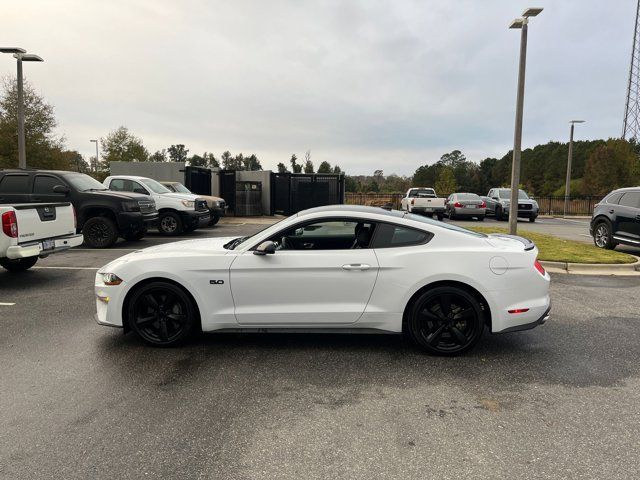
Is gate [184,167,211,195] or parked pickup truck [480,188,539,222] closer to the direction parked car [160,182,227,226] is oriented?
the parked pickup truck

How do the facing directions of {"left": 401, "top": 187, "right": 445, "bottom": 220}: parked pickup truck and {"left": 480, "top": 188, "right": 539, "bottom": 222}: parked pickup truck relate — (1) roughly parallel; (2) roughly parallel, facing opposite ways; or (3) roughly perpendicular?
roughly parallel, facing opposite ways

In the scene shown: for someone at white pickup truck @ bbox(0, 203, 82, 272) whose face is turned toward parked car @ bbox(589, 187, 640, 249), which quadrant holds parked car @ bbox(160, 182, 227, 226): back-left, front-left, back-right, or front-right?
front-left

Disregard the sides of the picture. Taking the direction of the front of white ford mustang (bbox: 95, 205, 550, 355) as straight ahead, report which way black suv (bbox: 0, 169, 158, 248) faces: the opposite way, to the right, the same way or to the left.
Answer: the opposite way

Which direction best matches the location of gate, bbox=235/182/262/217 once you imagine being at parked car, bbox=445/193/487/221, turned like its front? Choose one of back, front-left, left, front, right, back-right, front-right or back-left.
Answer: left

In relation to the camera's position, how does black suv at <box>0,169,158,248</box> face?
facing the viewer and to the right of the viewer

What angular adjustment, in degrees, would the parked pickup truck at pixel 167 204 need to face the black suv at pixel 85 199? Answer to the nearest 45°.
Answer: approximately 90° to its right

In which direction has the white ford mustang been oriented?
to the viewer's left

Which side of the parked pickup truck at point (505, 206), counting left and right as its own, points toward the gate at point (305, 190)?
right

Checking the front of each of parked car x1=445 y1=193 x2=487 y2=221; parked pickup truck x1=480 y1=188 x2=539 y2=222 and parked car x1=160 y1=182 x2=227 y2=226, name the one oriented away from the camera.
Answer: parked car x1=445 y1=193 x2=487 y2=221

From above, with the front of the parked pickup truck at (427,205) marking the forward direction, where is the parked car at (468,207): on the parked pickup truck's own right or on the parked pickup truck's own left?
on the parked pickup truck's own right

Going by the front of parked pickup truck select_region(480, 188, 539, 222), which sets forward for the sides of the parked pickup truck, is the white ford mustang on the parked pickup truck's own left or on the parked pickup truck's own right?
on the parked pickup truck's own right

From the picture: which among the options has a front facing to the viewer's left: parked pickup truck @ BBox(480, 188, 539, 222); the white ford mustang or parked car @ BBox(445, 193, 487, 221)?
the white ford mustang

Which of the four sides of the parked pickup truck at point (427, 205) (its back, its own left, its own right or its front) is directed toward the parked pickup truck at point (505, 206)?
right

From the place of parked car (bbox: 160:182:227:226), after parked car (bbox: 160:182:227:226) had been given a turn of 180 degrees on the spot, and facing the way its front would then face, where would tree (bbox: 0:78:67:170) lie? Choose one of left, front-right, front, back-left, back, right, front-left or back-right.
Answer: front

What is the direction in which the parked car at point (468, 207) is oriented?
away from the camera
